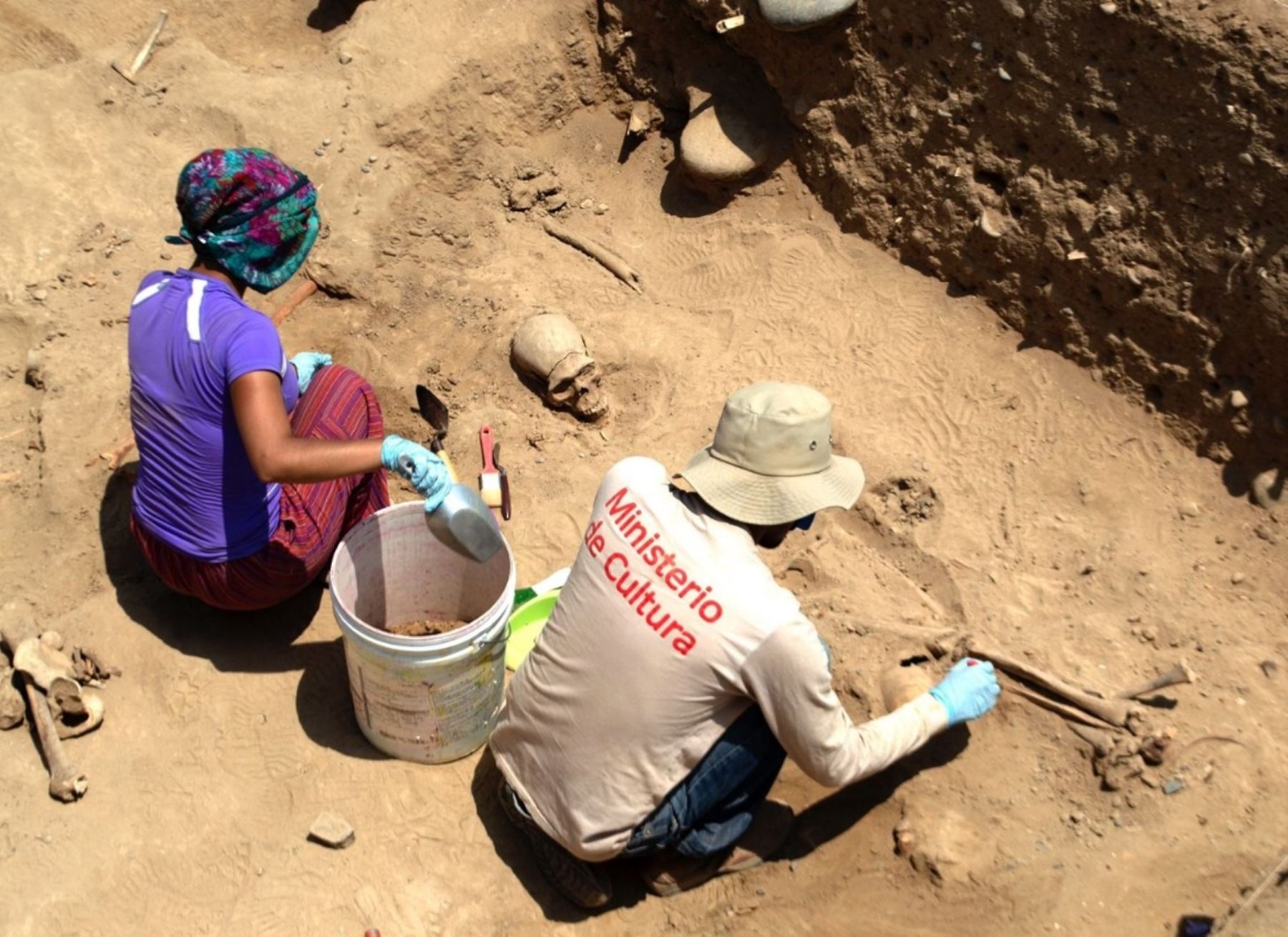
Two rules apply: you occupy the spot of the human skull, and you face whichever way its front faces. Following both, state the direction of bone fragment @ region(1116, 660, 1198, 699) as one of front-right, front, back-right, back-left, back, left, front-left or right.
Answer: front

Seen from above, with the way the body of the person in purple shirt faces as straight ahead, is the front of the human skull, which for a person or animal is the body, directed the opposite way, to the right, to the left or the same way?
to the right

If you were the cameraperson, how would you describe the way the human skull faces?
facing the viewer and to the right of the viewer

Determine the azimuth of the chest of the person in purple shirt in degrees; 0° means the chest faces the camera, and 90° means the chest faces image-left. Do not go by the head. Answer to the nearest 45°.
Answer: approximately 225°

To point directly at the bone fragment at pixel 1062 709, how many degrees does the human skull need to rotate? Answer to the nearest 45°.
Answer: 0° — it already faces it

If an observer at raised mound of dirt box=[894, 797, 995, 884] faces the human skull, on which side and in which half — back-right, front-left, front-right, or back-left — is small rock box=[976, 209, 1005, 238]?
front-right

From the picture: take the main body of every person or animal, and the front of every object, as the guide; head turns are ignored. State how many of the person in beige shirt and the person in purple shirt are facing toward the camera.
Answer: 0

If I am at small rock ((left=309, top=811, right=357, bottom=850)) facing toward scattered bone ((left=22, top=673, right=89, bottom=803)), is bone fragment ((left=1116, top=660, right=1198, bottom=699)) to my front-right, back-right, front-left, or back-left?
back-right

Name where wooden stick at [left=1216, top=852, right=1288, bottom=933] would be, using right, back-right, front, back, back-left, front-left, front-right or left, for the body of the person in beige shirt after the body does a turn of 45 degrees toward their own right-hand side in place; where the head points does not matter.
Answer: front

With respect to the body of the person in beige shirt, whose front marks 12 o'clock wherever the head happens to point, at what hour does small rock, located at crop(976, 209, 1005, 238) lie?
The small rock is roughly at 11 o'clock from the person in beige shirt.

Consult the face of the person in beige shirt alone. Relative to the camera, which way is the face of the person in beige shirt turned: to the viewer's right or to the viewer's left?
to the viewer's right

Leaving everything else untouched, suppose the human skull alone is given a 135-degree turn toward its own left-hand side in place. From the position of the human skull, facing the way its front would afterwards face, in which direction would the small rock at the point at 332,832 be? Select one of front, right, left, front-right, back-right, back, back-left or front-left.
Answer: back

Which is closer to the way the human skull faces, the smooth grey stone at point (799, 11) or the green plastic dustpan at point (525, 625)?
the green plastic dustpan

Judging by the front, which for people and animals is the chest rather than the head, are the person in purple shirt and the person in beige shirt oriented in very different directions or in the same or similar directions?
same or similar directions

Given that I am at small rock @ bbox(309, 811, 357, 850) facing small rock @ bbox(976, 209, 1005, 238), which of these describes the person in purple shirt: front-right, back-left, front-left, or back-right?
front-left

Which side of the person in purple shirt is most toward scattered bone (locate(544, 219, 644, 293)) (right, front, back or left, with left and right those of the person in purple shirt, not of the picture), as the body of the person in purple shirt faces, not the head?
front

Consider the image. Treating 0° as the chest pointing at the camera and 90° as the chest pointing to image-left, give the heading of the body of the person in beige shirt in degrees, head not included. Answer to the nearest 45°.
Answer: approximately 225°
